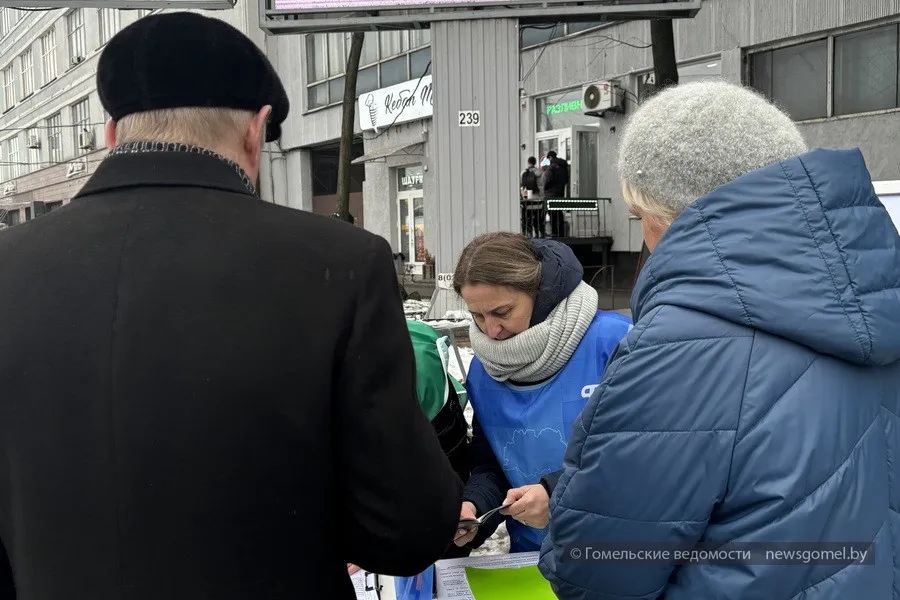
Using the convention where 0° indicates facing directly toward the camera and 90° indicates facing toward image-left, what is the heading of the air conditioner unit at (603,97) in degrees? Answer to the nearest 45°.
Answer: approximately 45°

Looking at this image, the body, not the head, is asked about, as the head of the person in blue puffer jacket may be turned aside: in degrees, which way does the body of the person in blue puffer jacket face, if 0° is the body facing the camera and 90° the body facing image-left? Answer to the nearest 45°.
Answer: approximately 135°

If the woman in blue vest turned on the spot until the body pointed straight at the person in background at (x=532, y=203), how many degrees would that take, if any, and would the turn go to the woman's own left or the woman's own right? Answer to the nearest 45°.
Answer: approximately 135° to the woman's own right

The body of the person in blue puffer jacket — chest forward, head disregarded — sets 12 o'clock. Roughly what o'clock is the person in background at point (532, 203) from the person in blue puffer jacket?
The person in background is roughly at 1 o'clock from the person in blue puffer jacket.

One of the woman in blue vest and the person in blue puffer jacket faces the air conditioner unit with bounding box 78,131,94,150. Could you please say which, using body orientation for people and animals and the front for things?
the person in blue puffer jacket

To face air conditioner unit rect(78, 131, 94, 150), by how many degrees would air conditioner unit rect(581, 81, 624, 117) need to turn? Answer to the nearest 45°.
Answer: approximately 90° to its right

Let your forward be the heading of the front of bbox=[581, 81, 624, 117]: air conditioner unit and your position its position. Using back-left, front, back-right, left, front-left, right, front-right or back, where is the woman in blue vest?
front-left

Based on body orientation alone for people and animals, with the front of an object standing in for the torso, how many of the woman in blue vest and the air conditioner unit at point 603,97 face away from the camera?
0

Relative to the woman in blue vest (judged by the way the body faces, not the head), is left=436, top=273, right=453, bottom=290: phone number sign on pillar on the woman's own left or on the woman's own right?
on the woman's own right

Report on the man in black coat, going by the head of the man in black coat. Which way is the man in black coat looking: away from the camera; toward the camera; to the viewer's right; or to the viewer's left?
away from the camera

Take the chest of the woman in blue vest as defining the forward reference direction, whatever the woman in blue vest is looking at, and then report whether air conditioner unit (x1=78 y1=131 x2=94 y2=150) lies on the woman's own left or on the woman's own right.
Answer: on the woman's own right

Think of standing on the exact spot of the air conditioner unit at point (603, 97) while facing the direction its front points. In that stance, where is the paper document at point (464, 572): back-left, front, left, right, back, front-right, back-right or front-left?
front-left

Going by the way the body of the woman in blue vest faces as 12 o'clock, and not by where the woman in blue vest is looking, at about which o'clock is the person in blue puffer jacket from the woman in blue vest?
The person in blue puffer jacket is roughly at 10 o'clock from the woman in blue vest.

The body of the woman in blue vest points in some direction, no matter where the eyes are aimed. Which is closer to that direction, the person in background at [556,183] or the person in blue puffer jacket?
the person in blue puffer jacket

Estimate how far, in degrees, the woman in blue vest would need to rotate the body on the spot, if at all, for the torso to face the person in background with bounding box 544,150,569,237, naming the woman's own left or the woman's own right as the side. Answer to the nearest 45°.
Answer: approximately 135° to the woman's own right
